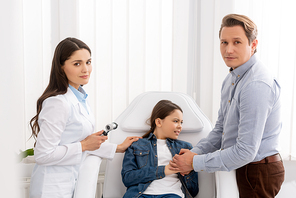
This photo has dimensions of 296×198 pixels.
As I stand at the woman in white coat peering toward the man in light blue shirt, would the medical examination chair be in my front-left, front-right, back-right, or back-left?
front-left

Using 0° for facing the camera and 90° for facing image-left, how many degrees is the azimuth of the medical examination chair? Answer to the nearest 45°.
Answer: approximately 0°

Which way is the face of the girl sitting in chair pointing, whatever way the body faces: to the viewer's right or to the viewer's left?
to the viewer's right
